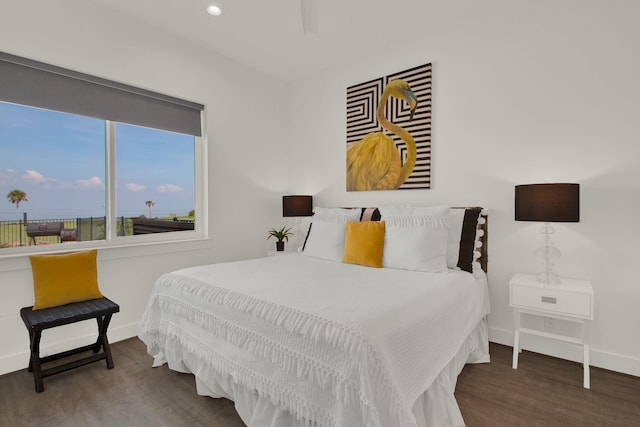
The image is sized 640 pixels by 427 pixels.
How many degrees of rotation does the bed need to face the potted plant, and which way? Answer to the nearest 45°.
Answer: approximately 135° to its right

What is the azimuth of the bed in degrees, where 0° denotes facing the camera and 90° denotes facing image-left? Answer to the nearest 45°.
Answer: approximately 45°

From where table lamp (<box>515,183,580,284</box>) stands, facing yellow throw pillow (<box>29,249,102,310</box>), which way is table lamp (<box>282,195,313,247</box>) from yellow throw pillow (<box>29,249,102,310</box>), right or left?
right

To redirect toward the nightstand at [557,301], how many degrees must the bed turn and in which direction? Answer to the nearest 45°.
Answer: approximately 135° to its left

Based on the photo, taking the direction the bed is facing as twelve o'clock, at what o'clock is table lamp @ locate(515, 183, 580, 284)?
The table lamp is roughly at 7 o'clock from the bed.

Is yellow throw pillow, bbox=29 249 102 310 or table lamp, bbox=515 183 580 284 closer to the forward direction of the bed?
the yellow throw pillow

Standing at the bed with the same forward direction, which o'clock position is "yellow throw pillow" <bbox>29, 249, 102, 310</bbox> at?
The yellow throw pillow is roughly at 2 o'clock from the bed.

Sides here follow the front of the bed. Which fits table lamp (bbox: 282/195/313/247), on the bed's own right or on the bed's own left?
on the bed's own right

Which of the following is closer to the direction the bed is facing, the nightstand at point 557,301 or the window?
the window
